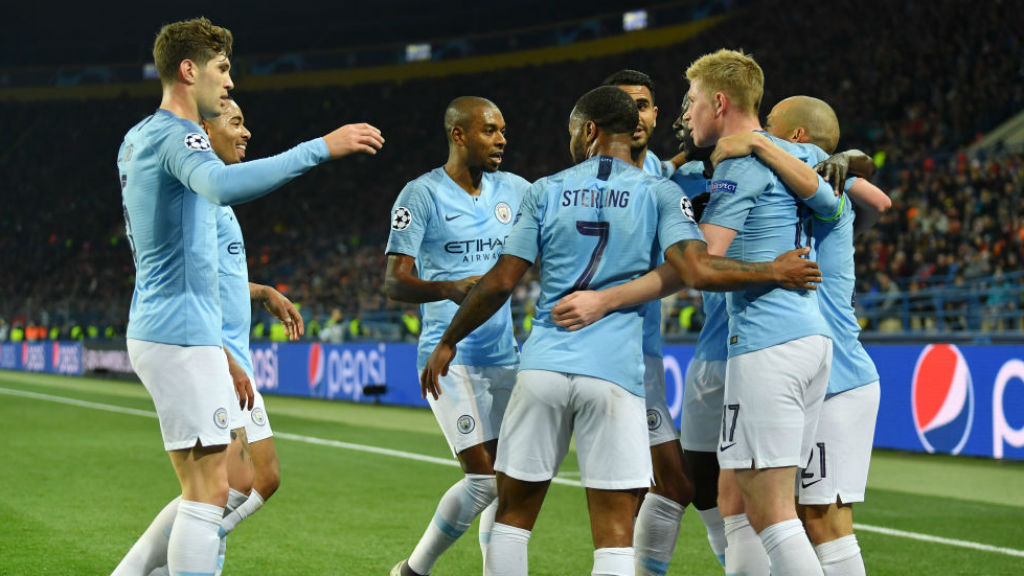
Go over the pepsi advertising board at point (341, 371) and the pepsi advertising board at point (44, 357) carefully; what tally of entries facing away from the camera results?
0

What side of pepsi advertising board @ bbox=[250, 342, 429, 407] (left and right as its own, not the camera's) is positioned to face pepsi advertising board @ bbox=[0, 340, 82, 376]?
right

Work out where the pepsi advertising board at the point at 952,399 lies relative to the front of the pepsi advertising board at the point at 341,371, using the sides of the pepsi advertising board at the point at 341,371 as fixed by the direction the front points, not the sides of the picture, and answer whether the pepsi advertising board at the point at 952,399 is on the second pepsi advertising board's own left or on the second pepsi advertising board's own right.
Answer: on the second pepsi advertising board's own left

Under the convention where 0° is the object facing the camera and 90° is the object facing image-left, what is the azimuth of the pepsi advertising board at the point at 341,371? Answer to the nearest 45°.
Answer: approximately 45°

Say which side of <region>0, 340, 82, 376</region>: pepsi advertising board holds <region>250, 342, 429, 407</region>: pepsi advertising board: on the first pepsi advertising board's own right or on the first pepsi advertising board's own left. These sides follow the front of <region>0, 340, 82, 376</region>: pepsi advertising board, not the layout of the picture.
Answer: on the first pepsi advertising board's own left

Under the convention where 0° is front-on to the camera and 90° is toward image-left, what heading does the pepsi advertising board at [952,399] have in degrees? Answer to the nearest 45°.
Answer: approximately 45°

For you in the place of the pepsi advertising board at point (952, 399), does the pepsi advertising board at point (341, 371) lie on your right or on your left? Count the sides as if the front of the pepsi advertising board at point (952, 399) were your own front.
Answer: on your right

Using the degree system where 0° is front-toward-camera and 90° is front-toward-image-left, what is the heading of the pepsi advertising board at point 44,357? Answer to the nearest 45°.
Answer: approximately 45°
